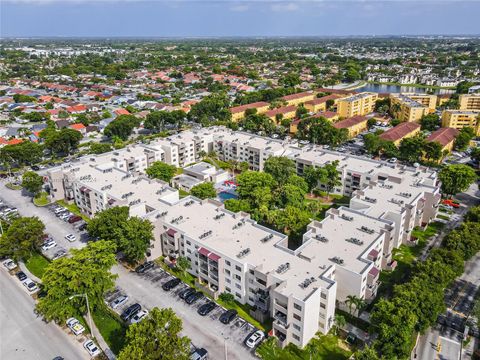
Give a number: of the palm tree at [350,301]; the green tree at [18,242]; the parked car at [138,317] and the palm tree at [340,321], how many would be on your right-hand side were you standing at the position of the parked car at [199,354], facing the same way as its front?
2

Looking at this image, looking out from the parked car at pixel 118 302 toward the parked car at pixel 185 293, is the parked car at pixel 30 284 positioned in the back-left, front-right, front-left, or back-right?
back-left
